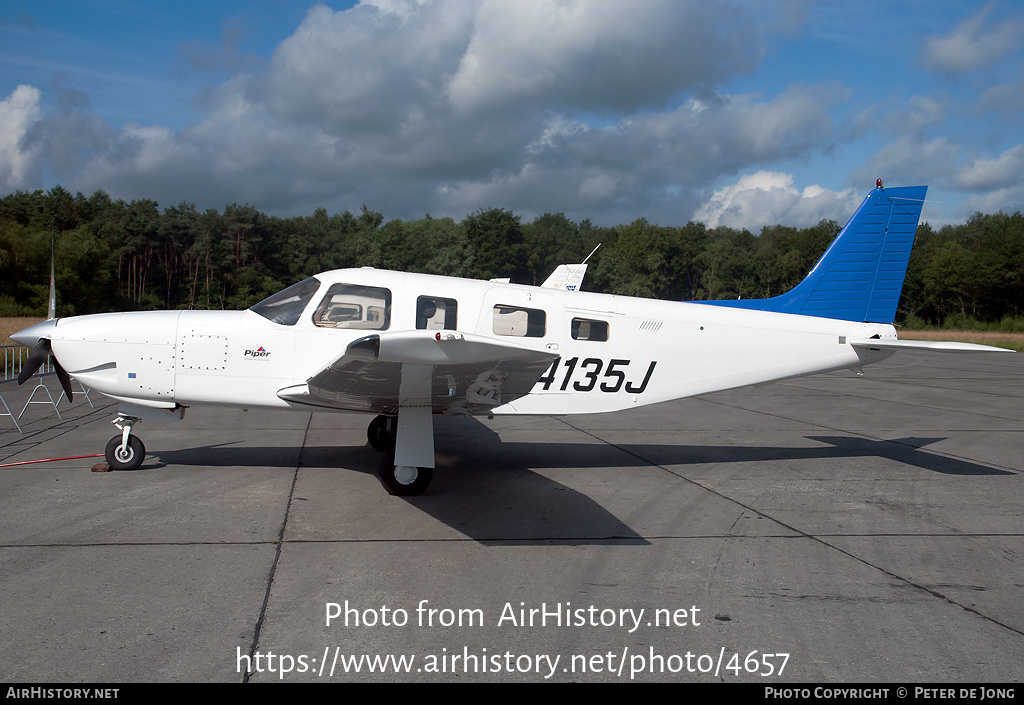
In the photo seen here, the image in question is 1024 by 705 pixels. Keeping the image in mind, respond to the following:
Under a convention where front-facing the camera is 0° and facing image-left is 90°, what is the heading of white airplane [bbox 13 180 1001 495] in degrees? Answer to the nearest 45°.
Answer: approximately 90°
